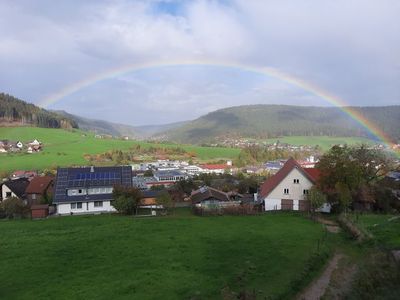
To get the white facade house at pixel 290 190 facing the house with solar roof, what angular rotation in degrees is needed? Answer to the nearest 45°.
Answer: approximately 90° to its right

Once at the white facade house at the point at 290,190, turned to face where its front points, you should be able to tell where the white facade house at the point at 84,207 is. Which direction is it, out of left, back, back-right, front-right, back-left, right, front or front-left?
right

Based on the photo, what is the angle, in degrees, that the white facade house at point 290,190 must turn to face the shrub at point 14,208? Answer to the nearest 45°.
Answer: approximately 90° to its right

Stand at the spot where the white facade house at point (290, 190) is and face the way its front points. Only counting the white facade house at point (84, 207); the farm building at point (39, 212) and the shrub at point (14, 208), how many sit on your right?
3

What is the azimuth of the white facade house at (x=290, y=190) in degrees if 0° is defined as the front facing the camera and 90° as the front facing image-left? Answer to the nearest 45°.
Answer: approximately 0°

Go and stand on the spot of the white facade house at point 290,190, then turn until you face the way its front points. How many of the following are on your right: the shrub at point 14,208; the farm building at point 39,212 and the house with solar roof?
3

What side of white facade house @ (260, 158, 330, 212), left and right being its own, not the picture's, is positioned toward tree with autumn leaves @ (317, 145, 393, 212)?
left
